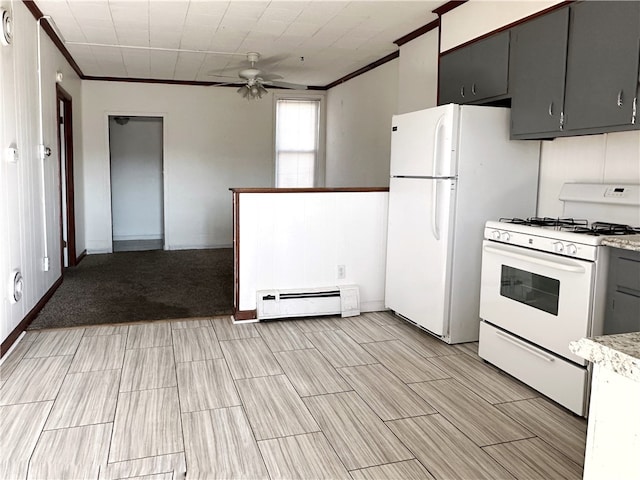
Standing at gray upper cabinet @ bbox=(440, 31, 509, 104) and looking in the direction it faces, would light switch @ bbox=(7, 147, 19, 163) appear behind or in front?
in front

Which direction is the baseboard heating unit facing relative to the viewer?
toward the camera

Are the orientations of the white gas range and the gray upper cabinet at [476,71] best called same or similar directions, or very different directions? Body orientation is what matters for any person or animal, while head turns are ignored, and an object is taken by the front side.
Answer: same or similar directions

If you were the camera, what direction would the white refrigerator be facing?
facing the viewer and to the left of the viewer

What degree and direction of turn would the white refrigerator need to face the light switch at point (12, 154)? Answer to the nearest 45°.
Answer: approximately 45° to its right

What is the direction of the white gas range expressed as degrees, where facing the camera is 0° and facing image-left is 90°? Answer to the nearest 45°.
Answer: approximately 45°

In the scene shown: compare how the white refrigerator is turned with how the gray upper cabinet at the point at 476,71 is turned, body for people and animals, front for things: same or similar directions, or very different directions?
same or similar directions

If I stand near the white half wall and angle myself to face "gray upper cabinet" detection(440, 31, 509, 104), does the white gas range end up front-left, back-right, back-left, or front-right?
front-right

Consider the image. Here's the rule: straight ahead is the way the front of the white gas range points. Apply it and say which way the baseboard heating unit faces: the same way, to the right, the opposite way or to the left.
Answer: to the left

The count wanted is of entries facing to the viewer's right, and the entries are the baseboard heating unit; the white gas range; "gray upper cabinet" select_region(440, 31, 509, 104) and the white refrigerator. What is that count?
0

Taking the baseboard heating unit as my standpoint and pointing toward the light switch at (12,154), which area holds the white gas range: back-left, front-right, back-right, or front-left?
back-left

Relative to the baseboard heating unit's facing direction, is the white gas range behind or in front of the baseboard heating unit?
in front

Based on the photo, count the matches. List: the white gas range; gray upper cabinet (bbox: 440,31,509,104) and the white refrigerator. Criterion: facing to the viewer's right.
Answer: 0

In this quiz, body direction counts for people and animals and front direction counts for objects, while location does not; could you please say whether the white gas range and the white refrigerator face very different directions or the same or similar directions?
same or similar directions

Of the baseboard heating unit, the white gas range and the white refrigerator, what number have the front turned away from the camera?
0
